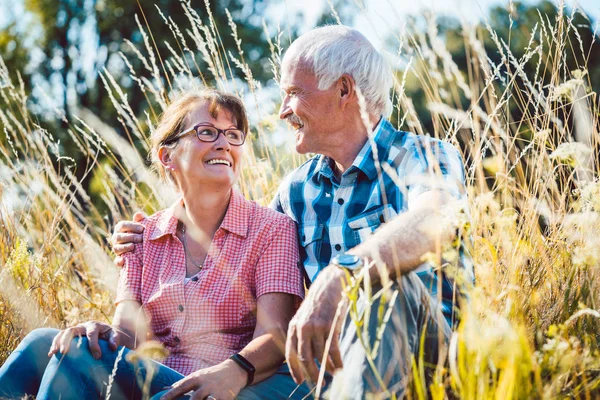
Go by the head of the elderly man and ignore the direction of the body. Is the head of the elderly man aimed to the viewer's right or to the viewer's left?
to the viewer's left

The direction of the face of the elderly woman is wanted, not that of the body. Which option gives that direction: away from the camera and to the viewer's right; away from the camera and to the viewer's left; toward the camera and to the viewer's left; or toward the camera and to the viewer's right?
toward the camera and to the viewer's right

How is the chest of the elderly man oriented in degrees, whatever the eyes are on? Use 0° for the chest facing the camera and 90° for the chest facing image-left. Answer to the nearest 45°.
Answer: approximately 45°
